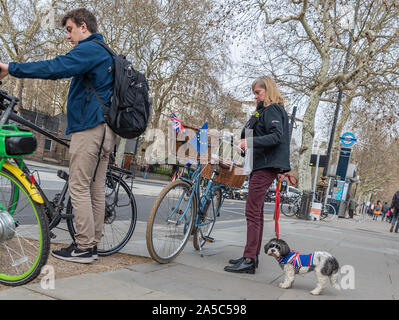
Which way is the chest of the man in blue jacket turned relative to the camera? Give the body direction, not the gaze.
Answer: to the viewer's left

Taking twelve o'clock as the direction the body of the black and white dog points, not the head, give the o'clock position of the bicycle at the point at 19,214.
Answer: The bicycle is roughly at 11 o'clock from the black and white dog.

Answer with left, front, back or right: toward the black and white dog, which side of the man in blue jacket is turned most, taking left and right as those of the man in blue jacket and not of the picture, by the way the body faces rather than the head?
back

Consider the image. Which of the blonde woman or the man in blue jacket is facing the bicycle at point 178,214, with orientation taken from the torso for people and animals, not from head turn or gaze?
the blonde woman

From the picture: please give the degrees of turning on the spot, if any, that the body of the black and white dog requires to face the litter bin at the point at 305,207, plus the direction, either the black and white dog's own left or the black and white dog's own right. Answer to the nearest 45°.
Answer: approximately 90° to the black and white dog's own right

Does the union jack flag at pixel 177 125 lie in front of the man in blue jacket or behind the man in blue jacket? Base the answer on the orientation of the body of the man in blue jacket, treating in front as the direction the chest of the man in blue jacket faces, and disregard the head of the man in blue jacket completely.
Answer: behind

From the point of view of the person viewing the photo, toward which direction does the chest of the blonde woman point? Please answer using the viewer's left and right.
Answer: facing to the left of the viewer

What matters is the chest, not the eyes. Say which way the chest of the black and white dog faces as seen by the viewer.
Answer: to the viewer's left

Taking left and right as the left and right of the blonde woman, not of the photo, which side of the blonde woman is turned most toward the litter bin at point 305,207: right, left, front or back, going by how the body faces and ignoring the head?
right

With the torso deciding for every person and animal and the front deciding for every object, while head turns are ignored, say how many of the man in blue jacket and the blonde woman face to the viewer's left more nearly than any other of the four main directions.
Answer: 2

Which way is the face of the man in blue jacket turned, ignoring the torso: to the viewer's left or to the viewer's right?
to the viewer's left

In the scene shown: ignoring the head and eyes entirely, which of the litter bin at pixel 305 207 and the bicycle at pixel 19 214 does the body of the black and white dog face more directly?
the bicycle

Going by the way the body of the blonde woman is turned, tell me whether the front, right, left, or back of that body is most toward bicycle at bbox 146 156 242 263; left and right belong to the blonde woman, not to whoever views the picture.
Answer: front

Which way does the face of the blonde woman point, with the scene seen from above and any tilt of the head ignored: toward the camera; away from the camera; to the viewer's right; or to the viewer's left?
to the viewer's left
